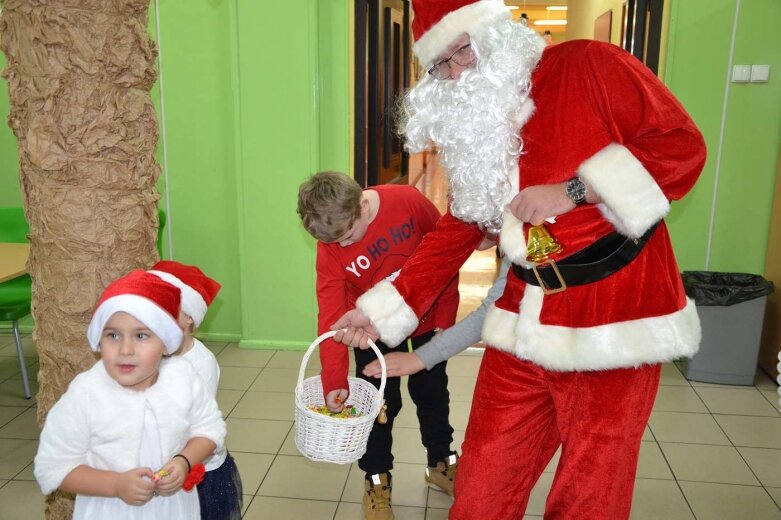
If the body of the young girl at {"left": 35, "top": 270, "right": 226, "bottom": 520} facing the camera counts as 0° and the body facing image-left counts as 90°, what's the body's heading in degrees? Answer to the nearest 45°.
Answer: approximately 0°

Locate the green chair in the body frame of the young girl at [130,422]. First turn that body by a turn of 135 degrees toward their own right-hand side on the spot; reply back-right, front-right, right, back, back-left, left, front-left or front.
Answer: front-right

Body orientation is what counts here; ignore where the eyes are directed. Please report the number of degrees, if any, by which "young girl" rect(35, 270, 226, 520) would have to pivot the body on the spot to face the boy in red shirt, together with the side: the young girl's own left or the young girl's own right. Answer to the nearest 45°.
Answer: approximately 135° to the young girl's own left
